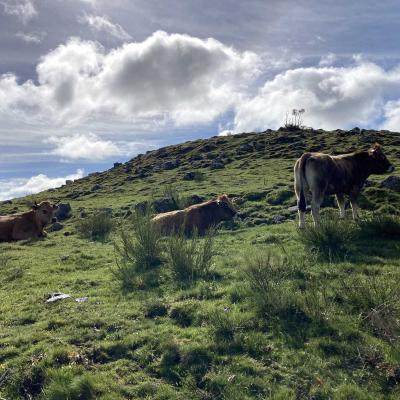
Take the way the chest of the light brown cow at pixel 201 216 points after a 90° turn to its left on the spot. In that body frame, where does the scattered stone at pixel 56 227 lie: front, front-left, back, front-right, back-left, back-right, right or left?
front-left

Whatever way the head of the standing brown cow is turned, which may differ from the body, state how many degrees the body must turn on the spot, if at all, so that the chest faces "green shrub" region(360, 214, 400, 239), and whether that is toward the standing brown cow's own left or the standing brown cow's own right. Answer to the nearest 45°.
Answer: approximately 90° to the standing brown cow's own right

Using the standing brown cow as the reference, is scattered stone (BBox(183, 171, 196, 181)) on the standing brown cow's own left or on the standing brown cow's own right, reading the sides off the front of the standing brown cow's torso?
on the standing brown cow's own left

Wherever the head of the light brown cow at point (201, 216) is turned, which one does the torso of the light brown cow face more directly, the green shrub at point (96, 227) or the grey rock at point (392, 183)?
the grey rock

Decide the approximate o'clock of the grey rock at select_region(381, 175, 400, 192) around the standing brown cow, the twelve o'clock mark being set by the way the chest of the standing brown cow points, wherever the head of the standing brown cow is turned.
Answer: The grey rock is roughly at 11 o'clock from the standing brown cow.

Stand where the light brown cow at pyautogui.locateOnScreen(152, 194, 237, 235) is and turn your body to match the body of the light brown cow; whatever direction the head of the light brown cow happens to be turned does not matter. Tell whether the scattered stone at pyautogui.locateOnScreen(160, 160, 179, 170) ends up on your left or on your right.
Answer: on your left

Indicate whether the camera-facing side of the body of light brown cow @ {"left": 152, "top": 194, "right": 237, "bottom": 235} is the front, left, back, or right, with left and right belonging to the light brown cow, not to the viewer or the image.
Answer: right

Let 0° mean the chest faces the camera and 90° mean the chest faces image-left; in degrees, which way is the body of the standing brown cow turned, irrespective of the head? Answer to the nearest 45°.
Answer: approximately 225°

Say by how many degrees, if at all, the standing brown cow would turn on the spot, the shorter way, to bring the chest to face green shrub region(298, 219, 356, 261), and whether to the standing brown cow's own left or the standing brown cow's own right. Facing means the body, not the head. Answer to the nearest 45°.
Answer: approximately 135° to the standing brown cow's own right
